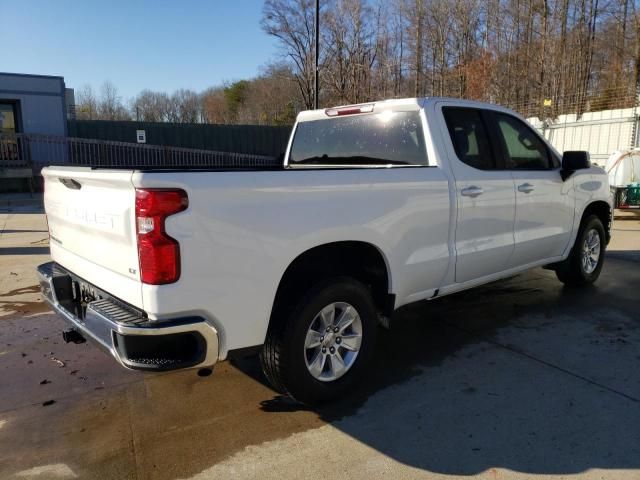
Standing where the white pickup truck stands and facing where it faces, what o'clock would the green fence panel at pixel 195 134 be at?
The green fence panel is roughly at 10 o'clock from the white pickup truck.

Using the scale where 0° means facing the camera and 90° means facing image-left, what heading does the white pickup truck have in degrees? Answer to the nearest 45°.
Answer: approximately 225°

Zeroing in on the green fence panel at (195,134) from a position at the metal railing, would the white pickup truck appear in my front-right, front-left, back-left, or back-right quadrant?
back-right

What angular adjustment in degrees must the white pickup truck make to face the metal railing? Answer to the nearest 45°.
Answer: approximately 90° to its left
